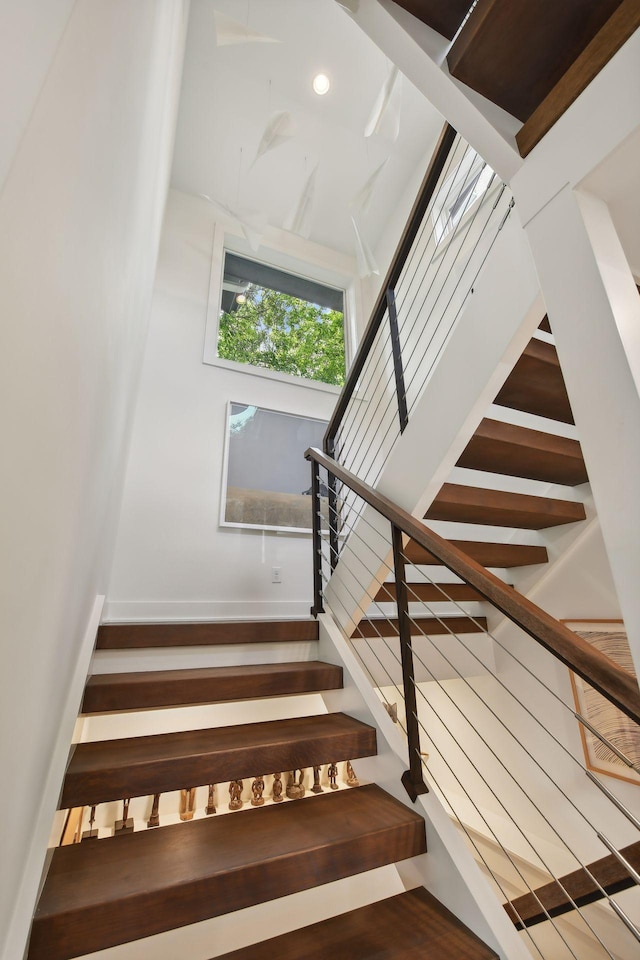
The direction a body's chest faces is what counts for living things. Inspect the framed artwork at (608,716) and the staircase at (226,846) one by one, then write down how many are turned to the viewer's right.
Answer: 0

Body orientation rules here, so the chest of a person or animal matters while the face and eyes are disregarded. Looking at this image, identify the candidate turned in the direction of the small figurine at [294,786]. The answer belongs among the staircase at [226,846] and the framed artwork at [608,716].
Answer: the framed artwork

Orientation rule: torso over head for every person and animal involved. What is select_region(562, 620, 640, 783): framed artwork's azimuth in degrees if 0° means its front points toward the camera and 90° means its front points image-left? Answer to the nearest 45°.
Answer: approximately 45°

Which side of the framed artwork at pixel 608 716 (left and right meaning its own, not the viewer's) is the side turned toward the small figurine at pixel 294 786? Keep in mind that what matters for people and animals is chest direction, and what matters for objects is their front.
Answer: front

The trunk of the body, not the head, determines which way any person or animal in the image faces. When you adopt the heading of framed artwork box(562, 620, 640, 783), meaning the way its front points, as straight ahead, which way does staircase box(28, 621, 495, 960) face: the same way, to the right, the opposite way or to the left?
to the left

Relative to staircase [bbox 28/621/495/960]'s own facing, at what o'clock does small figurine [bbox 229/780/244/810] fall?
The small figurine is roughly at 6 o'clock from the staircase.
